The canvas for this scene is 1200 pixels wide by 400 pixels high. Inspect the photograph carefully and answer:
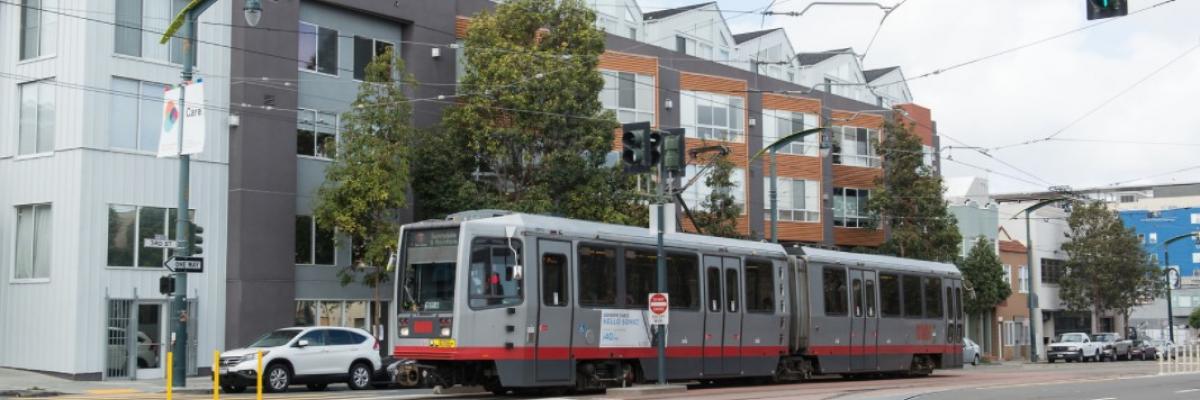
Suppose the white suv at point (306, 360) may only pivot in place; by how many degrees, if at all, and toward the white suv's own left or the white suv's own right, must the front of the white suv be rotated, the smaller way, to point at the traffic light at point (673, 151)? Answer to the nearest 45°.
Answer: approximately 90° to the white suv's own left

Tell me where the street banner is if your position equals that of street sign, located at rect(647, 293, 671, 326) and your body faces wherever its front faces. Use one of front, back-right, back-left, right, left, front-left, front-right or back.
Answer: right

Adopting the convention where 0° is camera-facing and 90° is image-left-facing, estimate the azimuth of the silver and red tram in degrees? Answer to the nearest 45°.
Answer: approximately 45°

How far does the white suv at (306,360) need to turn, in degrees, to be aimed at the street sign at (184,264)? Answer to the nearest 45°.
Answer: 0° — it already faces it

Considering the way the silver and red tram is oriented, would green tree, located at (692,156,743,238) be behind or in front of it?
behind

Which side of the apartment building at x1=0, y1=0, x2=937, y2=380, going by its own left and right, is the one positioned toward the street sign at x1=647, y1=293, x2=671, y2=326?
front

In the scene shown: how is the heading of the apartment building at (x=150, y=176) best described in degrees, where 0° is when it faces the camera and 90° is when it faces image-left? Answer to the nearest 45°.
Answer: approximately 315°

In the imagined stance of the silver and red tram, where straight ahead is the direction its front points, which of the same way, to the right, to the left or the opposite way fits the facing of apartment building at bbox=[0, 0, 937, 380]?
to the left

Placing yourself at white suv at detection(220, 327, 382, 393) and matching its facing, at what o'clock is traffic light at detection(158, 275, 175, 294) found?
The traffic light is roughly at 1 o'clock from the white suv.

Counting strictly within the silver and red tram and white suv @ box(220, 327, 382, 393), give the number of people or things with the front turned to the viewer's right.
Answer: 0

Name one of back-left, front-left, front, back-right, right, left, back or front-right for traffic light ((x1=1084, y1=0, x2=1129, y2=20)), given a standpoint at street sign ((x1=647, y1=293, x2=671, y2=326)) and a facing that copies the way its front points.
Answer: front-left

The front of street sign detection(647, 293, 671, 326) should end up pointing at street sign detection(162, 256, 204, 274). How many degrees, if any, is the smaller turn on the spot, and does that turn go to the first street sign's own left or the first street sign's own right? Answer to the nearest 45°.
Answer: approximately 90° to the first street sign's own right
